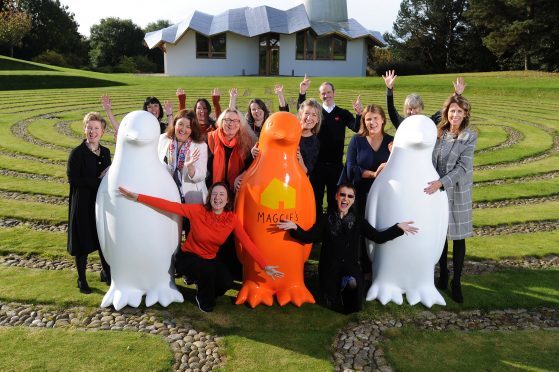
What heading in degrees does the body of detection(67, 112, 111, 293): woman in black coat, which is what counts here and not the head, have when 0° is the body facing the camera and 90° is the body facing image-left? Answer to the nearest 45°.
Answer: approximately 315°

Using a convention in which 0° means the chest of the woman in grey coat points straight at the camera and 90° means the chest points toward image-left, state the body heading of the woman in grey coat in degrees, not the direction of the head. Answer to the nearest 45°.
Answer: approximately 45°

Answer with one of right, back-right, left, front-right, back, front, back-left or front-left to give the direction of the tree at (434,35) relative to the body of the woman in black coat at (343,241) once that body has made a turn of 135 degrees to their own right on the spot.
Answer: front-right

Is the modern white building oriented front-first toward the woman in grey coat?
yes

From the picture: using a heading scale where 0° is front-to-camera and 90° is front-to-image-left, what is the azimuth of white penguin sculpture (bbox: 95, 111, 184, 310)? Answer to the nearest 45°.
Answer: approximately 0°

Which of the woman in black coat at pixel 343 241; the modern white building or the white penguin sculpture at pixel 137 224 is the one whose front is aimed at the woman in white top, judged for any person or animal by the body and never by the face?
the modern white building

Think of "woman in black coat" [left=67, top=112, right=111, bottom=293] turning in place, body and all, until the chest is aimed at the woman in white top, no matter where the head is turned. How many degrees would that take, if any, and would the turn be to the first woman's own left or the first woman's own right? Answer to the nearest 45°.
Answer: approximately 45° to the first woman's own left

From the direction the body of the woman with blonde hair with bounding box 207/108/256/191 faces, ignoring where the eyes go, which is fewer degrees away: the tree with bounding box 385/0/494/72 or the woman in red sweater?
the woman in red sweater
